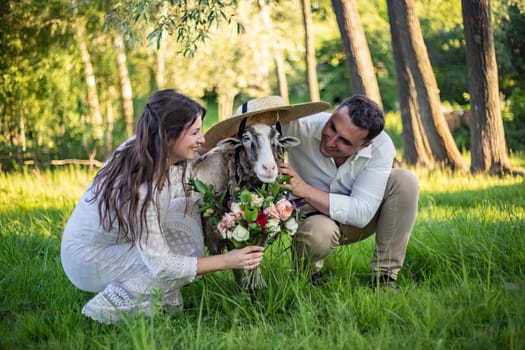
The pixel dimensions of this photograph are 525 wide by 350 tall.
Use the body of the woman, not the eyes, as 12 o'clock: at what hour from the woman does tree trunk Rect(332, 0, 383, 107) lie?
The tree trunk is roughly at 10 o'clock from the woman.

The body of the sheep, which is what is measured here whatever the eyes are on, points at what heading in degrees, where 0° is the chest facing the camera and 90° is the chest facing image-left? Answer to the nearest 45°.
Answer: approximately 315°

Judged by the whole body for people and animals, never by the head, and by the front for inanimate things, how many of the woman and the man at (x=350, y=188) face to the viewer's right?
1

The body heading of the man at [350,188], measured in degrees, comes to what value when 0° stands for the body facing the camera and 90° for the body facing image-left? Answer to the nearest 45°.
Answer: approximately 45°

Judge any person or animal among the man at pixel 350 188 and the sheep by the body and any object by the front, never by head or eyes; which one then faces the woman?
the man

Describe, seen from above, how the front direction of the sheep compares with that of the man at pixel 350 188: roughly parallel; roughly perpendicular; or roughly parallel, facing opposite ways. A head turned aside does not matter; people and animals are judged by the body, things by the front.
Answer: roughly perpendicular

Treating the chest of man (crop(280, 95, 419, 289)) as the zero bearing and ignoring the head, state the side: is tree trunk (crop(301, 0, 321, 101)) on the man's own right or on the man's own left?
on the man's own right

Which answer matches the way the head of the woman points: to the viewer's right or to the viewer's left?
to the viewer's right

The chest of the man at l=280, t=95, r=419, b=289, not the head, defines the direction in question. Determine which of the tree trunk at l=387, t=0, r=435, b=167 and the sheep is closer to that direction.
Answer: the sheep

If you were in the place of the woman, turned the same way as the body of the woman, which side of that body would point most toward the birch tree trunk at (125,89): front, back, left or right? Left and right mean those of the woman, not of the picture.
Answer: left

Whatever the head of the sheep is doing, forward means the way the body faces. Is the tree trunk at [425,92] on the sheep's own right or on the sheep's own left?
on the sheep's own left

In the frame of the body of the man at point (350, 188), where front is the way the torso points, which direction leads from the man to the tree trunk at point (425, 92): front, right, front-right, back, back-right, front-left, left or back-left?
back-right

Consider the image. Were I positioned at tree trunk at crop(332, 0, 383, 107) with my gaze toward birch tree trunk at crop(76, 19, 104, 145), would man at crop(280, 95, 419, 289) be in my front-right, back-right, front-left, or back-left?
back-left

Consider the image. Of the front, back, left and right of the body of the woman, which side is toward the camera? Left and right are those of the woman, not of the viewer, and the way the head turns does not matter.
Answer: right
